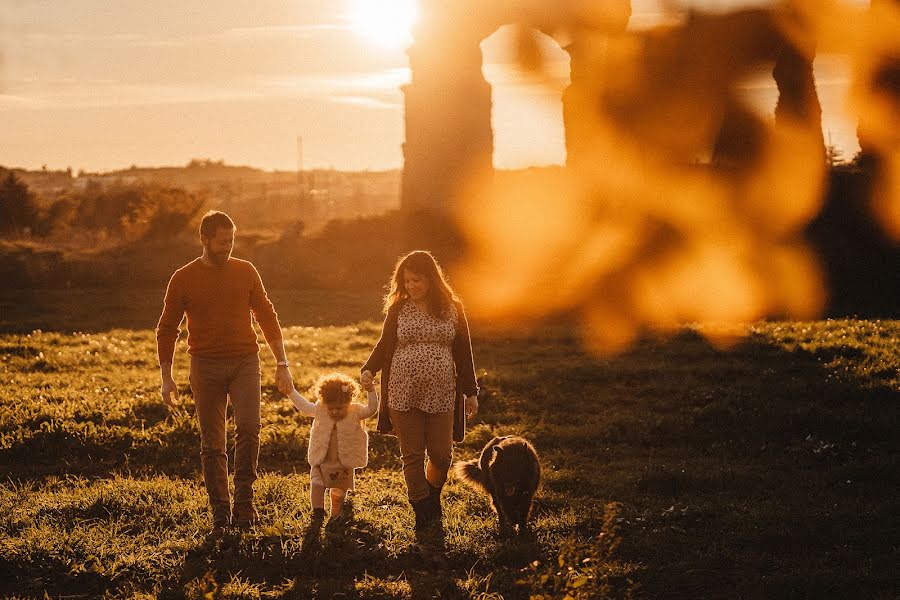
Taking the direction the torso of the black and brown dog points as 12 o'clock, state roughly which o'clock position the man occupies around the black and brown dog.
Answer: The man is roughly at 3 o'clock from the black and brown dog.

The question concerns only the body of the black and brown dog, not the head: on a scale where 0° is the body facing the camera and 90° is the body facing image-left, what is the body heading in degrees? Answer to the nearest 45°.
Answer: approximately 0°

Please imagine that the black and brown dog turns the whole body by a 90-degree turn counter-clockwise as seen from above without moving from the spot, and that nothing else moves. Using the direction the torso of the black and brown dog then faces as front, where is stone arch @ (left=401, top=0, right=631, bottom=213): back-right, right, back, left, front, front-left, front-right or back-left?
left

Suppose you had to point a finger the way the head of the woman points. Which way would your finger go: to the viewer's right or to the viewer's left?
to the viewer's left
